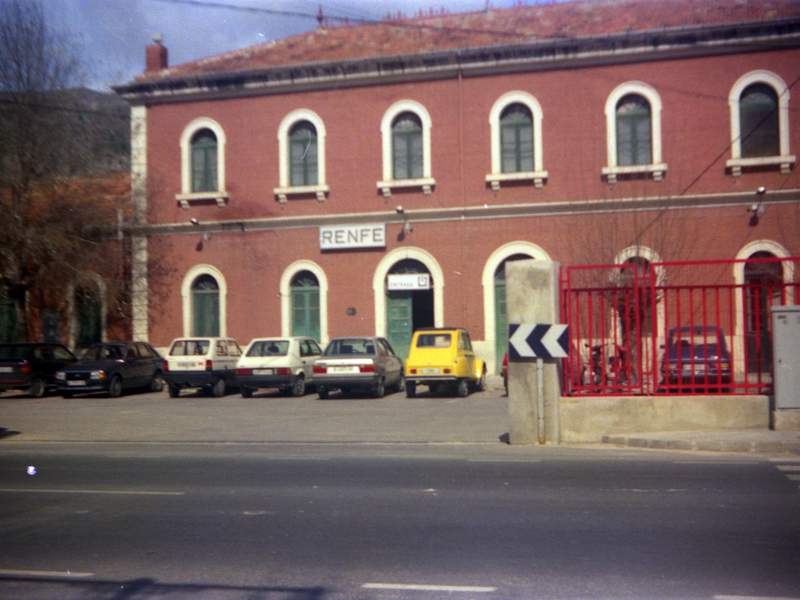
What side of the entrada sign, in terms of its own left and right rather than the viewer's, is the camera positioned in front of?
front

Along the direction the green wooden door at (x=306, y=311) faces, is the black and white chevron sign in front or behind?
in front

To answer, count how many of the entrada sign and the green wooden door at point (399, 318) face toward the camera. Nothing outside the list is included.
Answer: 2

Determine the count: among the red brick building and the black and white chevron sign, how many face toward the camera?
2

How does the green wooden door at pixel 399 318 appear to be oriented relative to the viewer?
toward the camera

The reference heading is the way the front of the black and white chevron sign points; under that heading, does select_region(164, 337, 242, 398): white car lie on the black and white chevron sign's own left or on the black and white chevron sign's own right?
on the black and white chevron sign's own right

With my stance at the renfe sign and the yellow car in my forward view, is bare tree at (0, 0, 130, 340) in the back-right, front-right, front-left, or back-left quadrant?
back-right

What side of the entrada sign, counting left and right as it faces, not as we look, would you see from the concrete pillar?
front
